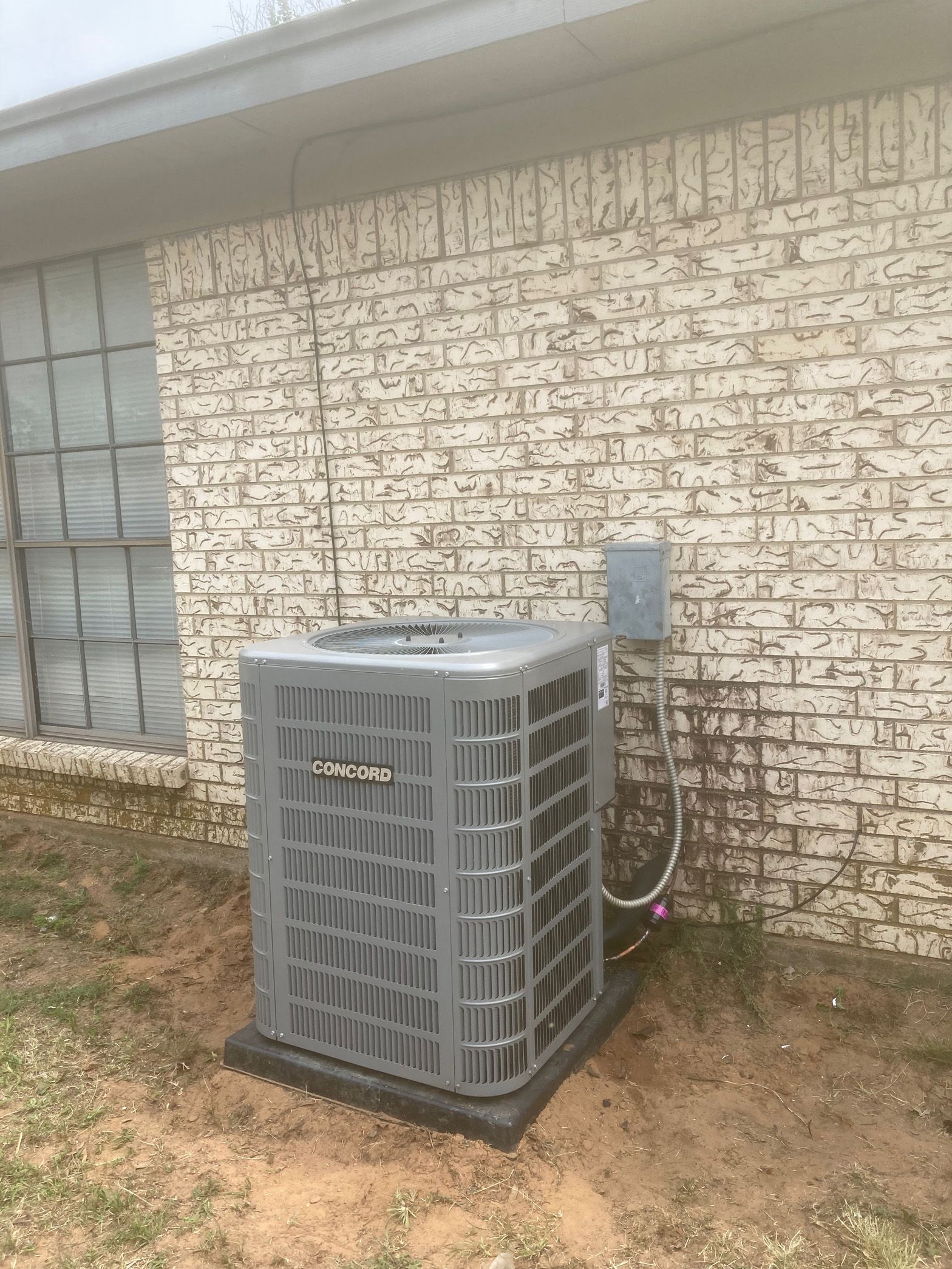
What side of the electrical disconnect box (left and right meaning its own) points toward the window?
right

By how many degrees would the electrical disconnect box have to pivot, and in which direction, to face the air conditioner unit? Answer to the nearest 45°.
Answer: approximately 45° to its right

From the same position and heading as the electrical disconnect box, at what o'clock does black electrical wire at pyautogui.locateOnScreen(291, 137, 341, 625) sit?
The black electrical wire is roughly at 4 o'clock from the electrical disconnect box.

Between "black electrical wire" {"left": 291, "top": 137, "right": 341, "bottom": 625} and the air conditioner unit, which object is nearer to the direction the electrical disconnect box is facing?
the air conditioner unit

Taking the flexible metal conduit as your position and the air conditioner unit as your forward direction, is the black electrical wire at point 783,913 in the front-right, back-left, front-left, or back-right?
back-left

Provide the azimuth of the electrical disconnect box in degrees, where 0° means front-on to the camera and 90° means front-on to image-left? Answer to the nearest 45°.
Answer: approximately 0°
